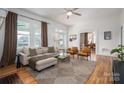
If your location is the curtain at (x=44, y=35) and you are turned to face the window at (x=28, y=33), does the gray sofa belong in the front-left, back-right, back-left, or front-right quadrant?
front-left

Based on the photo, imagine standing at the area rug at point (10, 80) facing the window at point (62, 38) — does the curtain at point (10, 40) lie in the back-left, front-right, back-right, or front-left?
front-left

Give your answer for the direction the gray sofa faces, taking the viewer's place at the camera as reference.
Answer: facing the viewer and to the right of the viewer

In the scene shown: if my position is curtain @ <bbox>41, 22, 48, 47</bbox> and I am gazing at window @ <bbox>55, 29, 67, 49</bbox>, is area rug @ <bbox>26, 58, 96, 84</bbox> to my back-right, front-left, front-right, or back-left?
back-right

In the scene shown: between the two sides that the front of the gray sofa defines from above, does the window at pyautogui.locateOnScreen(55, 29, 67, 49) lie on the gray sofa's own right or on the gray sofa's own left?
on the gray sofa's own left

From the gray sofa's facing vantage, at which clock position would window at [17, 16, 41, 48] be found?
The window is roughly at 7 o'clock from the gray sofa.

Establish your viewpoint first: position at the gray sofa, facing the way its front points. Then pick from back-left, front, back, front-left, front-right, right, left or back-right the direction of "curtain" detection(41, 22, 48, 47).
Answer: back-left

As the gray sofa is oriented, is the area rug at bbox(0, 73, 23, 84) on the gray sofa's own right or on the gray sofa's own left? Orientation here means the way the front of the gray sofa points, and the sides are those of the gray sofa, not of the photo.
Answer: on the gray sofa's own right
